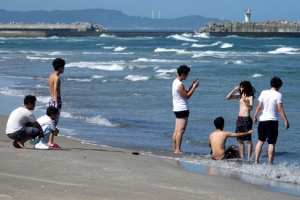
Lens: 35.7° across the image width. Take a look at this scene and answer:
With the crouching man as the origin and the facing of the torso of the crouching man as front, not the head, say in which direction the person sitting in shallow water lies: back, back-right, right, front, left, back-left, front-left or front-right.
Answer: front

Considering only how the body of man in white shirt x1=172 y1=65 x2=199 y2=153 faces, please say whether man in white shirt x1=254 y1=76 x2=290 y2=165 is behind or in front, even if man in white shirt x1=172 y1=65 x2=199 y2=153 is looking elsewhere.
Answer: in front

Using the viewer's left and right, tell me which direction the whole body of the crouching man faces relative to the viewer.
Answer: facing to the right of the viewer

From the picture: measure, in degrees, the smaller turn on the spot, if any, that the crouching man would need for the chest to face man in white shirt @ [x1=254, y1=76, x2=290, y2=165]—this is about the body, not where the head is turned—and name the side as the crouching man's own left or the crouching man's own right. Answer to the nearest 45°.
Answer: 0° — they already face them

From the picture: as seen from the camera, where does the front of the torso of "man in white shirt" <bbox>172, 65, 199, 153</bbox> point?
to the viewer's right

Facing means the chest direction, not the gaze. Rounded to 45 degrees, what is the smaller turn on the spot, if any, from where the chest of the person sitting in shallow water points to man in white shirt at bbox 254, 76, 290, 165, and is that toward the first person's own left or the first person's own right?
approximately 45° to the first person's own right
